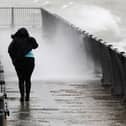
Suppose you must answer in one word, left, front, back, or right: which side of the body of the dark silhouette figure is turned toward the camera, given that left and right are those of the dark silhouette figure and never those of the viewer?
back
